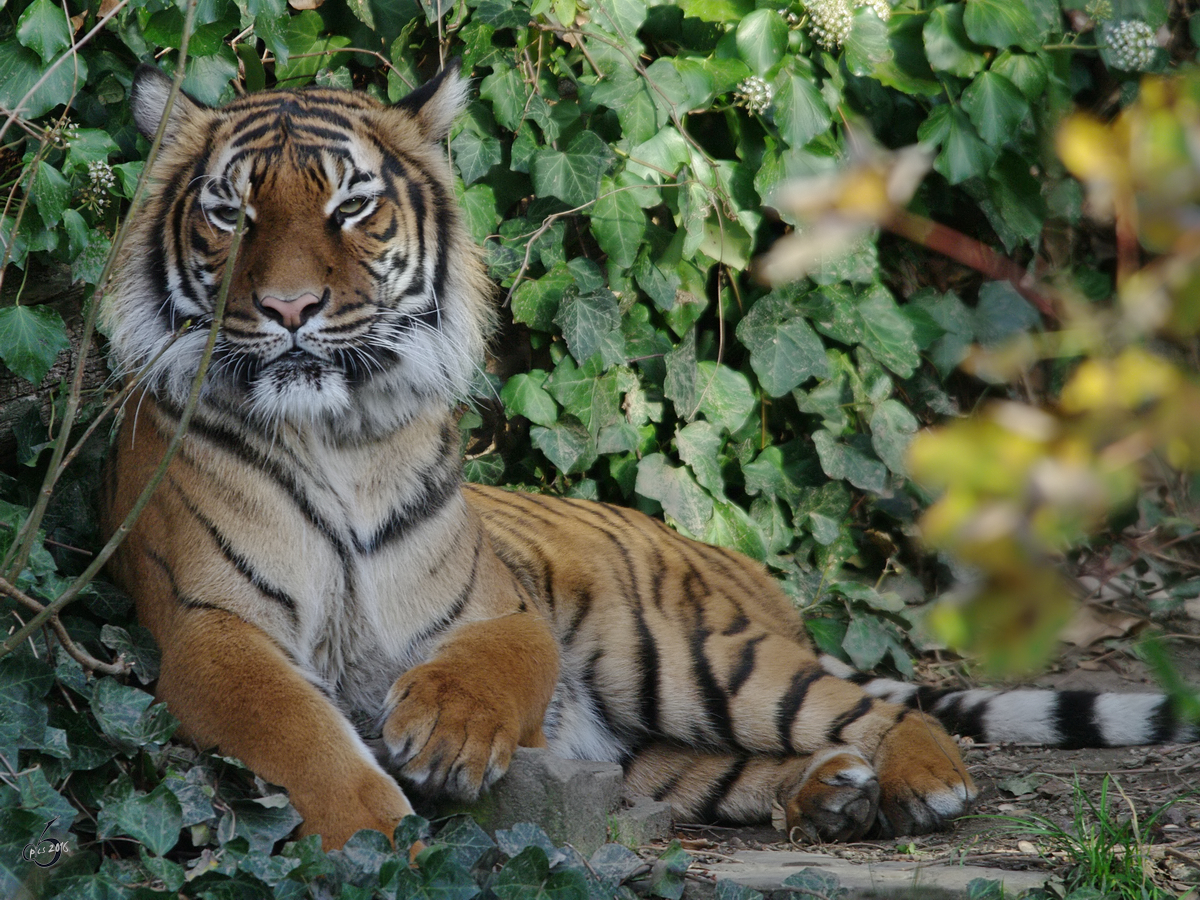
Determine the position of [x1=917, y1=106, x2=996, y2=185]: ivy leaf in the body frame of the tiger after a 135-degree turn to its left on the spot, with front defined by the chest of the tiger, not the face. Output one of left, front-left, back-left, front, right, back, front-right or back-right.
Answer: front-left

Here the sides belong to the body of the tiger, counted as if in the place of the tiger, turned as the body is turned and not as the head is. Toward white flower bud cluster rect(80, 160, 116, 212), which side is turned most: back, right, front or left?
right

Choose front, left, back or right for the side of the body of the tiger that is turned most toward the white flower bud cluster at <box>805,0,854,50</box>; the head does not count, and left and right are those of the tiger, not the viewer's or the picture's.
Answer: back

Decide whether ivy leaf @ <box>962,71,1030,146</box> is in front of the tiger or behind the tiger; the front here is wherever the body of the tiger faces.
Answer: behind

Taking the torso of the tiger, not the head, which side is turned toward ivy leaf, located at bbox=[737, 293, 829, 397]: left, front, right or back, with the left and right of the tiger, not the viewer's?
back

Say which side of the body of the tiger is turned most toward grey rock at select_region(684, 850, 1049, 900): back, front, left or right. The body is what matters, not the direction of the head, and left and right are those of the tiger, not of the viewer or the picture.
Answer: left

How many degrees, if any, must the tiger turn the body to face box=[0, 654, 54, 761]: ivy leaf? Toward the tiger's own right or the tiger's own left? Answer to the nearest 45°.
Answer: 0° — it already faces it

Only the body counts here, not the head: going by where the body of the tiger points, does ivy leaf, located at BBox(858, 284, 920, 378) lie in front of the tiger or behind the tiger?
behind

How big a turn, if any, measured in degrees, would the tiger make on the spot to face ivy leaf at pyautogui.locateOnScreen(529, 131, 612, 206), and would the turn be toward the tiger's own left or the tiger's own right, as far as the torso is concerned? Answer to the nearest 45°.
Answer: approximately 135° to the tiger's own right

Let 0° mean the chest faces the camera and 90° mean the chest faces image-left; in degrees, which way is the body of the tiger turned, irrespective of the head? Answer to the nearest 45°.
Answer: approximately 45°
